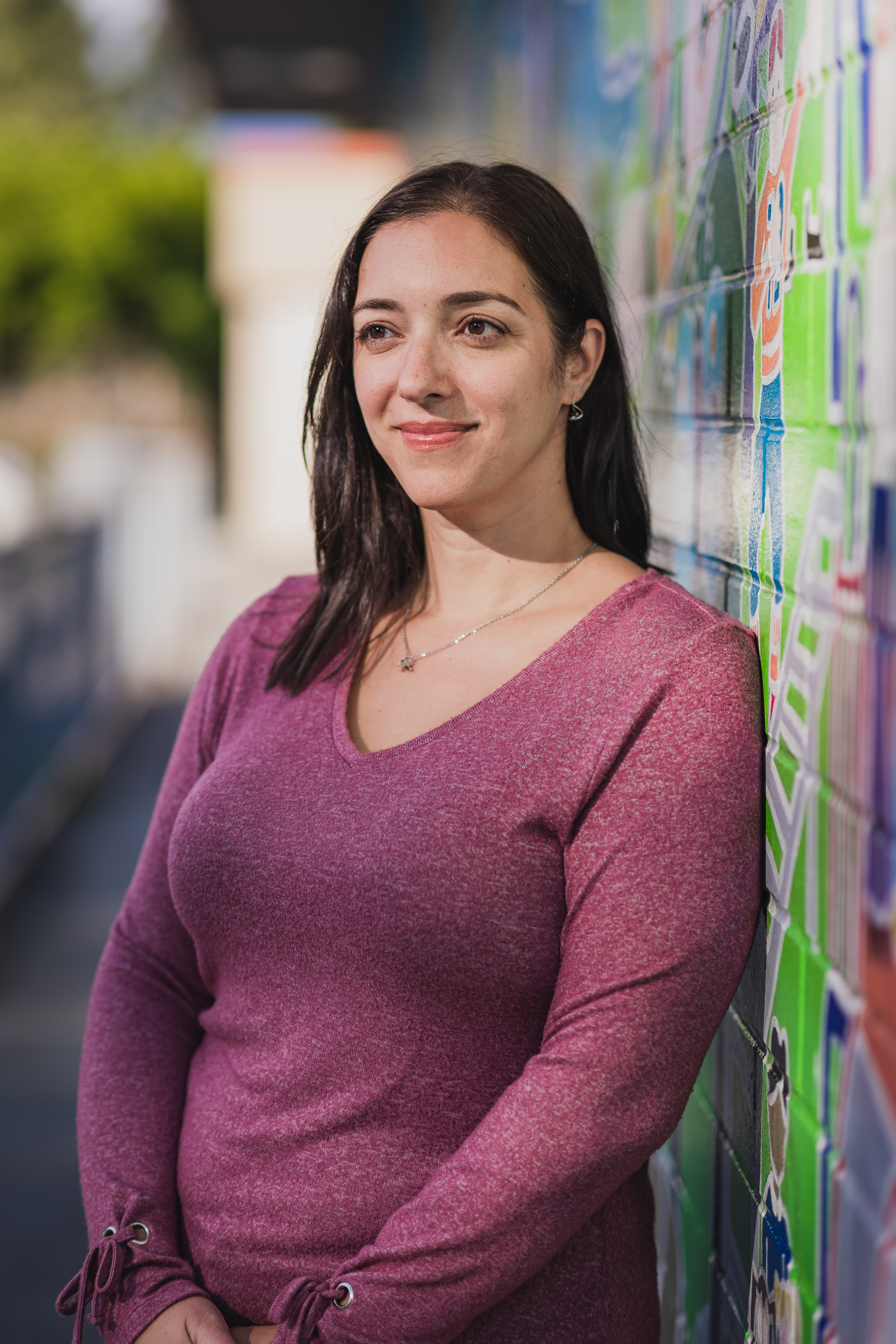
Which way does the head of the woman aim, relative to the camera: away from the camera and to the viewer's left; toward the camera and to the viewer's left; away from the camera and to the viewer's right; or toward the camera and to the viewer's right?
toward the camera and to the viewer's left

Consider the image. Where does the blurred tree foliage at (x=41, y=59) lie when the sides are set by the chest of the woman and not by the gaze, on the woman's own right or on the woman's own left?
on the woman's own right
